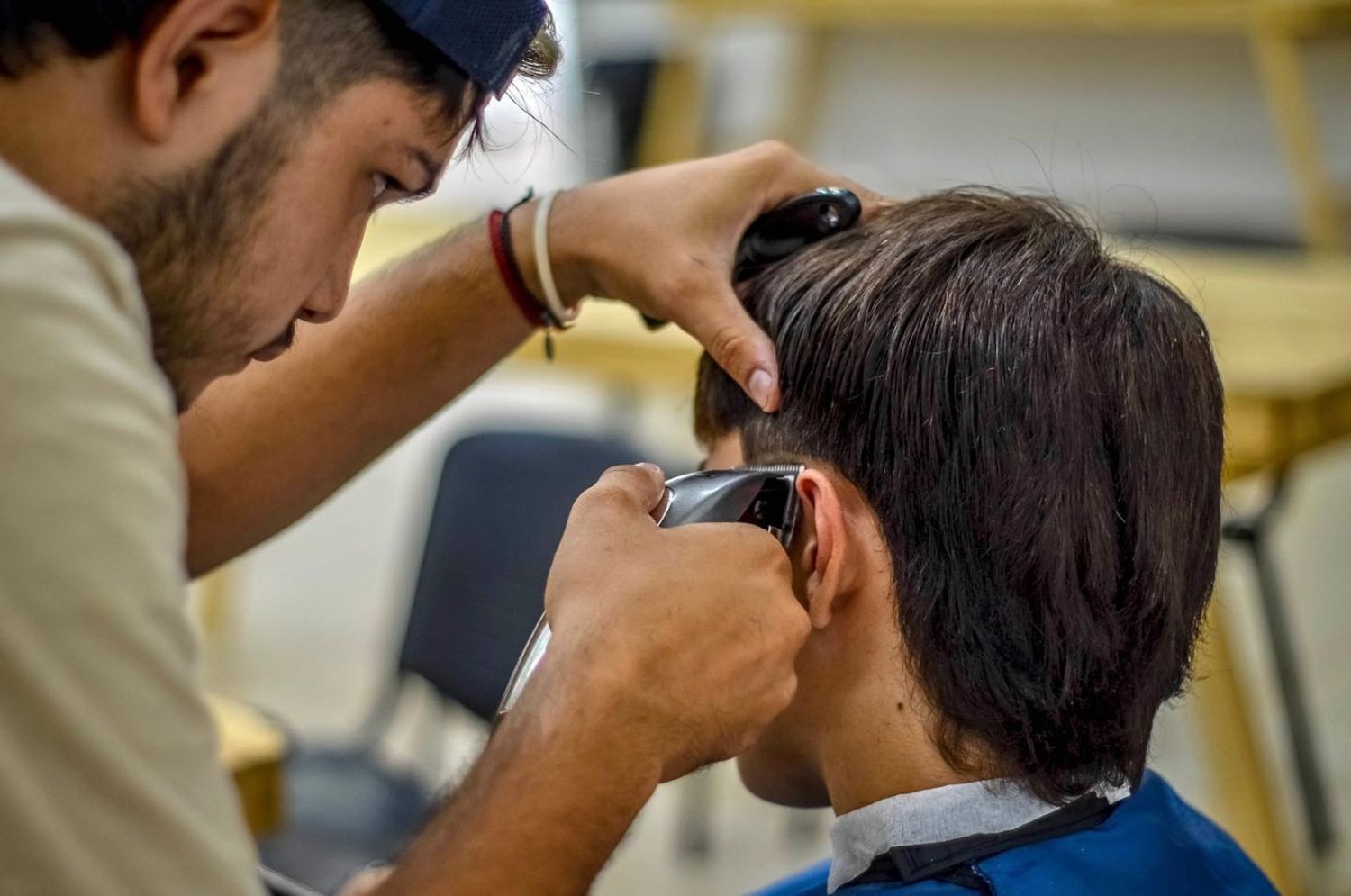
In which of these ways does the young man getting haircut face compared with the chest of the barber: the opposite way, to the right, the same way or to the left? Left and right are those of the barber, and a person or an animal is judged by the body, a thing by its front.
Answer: to the left

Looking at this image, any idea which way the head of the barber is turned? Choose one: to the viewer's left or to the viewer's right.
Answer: to the viewer's right

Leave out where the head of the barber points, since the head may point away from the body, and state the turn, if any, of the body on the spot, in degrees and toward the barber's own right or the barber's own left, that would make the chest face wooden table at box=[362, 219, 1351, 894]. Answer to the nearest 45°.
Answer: approximately 45° to the barber's own left

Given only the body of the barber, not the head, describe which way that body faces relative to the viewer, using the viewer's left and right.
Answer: facing to the right of the viewer

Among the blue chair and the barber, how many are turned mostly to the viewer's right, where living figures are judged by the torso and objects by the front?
1

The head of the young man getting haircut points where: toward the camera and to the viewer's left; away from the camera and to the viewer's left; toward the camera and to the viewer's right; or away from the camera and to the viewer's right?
away from the camera and to the viewer's left
